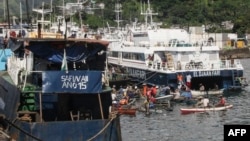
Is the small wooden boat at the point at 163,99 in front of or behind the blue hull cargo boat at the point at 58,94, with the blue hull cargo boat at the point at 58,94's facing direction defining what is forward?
in front

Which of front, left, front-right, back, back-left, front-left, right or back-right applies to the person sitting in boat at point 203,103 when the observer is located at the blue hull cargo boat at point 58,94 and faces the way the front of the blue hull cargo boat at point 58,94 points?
front-right

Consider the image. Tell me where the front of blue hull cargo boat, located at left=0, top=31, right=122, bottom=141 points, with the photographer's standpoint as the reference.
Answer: facing away from the viewer
